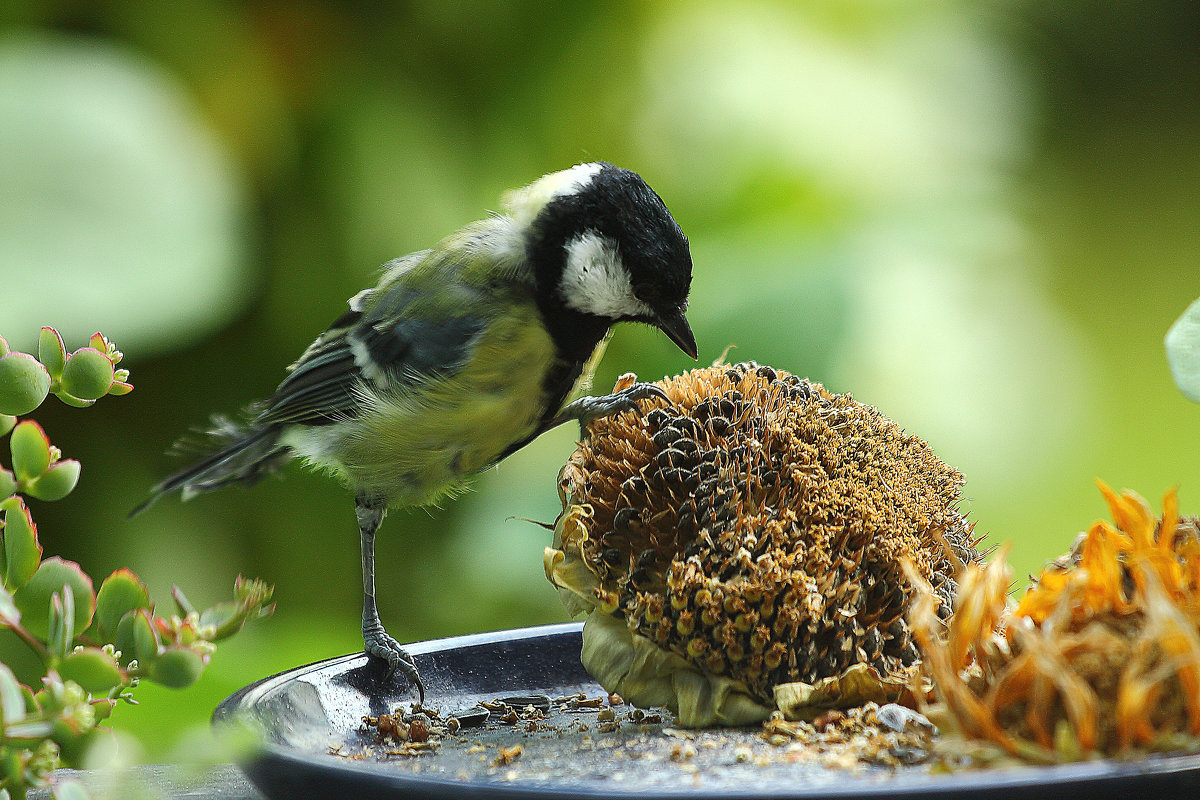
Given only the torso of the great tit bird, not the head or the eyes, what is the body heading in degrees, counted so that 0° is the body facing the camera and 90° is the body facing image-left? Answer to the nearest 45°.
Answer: approximately 270°
